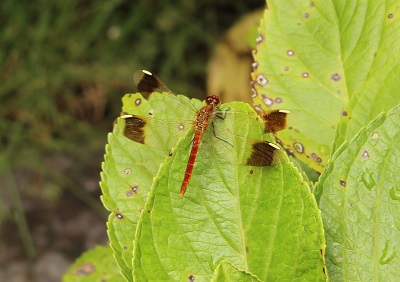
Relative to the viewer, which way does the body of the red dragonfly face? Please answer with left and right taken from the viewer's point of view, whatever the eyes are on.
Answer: facing away from the viewer
